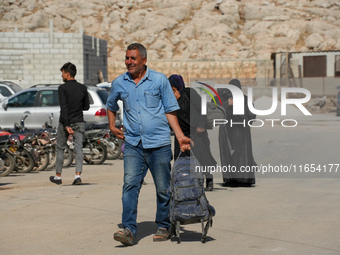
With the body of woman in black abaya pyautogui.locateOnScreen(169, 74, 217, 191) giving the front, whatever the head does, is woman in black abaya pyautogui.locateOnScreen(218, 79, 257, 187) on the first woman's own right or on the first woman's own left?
on the first woman's own right

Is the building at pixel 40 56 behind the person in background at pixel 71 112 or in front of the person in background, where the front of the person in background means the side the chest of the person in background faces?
in front
